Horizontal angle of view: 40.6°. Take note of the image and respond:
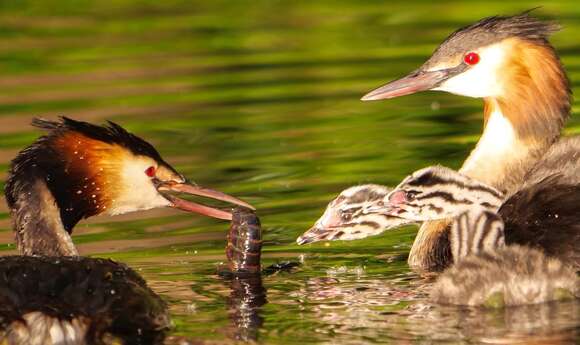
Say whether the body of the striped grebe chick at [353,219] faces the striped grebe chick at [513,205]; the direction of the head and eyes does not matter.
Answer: no

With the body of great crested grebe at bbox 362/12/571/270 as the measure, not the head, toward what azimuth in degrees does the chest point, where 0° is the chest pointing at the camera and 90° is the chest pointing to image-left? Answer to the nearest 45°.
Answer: approximately 90°

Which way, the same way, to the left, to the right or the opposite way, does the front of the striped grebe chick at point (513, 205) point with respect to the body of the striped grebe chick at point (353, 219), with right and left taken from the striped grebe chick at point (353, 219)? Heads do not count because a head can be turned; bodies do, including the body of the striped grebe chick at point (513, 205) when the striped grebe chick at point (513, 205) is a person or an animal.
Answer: the same way

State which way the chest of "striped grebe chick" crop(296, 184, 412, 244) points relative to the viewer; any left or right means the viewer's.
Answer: facing to the left of the viewer

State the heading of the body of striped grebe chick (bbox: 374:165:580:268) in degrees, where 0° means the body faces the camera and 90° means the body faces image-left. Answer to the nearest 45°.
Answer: approximately 90°

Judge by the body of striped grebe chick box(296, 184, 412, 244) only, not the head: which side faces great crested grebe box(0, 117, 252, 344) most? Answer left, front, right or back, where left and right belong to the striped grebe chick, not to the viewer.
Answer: front

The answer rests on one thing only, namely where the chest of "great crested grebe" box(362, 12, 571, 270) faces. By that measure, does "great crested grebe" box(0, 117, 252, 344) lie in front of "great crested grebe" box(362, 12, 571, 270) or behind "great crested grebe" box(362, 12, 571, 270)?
in front
